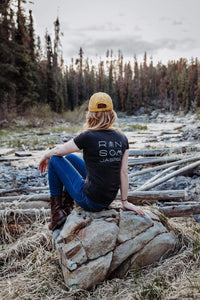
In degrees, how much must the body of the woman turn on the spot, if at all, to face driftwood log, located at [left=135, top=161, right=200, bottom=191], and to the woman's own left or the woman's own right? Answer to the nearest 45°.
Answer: approximately 90° to the woman's own right

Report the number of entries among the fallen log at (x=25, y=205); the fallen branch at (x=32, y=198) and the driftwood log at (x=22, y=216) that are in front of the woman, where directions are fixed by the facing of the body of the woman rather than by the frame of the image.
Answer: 3

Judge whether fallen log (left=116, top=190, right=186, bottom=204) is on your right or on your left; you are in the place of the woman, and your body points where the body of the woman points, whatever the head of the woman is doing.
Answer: on your right

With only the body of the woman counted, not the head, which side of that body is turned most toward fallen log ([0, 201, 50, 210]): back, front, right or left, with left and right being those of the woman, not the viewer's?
front

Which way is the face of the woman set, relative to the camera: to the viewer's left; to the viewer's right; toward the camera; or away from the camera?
away from the camera

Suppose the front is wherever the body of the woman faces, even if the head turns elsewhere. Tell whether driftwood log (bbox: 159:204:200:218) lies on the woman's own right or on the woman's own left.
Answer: on the woman's own right

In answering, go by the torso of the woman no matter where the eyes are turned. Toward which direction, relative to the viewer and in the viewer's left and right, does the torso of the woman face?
facing away from the viewer and to the left of the viewer
